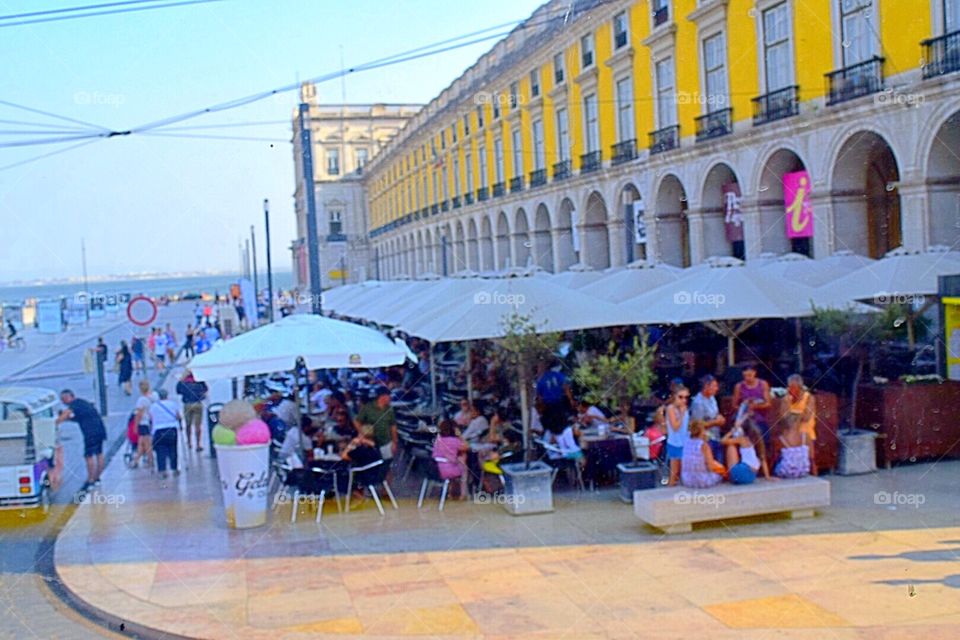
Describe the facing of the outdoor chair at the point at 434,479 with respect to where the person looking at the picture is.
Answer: facing away from the viewer and to the right of the viewer

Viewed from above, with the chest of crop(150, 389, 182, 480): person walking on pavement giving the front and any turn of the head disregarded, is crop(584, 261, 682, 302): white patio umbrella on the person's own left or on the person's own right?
on the person's own right

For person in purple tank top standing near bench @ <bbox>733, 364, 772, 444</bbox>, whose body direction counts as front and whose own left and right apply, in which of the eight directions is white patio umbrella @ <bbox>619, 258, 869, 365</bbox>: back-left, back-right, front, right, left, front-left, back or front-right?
back

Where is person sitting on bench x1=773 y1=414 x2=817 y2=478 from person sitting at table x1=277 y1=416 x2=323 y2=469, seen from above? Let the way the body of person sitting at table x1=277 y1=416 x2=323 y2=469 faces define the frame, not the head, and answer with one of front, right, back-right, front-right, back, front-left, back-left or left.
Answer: front-right

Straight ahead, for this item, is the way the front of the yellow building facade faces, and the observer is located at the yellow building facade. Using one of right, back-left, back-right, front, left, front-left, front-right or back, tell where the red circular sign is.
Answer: front

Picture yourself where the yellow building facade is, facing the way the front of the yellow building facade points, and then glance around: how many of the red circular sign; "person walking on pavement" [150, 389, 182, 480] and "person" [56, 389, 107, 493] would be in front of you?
3

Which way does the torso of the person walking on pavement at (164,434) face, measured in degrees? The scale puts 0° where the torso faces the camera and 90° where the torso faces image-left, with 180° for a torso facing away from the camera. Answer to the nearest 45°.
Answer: approximately 180°

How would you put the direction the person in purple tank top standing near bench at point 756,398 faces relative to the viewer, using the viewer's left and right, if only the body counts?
facing the viewer
